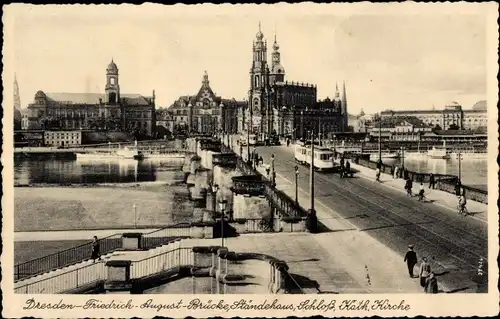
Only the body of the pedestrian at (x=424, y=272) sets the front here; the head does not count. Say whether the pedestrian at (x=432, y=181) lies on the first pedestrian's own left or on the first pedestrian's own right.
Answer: on the first pedestrian's own right

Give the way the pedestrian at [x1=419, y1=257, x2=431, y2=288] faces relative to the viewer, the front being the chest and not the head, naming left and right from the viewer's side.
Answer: facing away from the viewer and to the left of the viewer

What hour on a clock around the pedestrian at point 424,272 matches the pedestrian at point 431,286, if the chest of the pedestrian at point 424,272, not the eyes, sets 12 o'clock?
the pedestrian at point 431,286 is roughly at 7 o'clock from the pedestrian at point 424,272.
